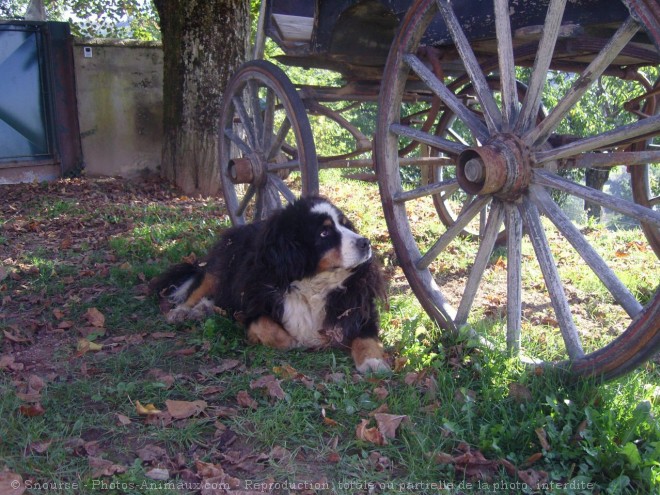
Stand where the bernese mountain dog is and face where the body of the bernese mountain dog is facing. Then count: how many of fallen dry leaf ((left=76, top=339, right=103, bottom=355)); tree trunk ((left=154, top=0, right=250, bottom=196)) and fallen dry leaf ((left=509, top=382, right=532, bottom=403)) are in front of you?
1

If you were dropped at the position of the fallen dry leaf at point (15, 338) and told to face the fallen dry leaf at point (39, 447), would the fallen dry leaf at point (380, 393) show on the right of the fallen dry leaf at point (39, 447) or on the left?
left

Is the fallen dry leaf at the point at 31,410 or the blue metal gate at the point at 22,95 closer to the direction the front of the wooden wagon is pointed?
the blue metal gate

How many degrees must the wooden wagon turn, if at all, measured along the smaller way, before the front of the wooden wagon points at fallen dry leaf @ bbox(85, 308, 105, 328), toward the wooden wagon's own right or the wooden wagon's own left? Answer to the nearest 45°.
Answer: approximately 45° to the wooden wagon's own left

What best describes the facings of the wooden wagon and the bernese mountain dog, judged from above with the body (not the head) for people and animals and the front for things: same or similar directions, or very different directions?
very different directions

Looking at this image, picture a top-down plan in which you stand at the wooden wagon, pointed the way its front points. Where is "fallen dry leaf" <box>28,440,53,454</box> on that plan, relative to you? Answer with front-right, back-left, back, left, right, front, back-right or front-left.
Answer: left

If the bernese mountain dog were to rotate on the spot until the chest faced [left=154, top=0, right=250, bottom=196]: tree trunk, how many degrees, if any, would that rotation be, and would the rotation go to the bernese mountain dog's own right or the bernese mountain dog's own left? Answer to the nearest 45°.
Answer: approximately 135° to the bernese mountain dog's own left

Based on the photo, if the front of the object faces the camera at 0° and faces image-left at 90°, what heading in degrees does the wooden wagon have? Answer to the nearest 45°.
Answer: approximately 135°

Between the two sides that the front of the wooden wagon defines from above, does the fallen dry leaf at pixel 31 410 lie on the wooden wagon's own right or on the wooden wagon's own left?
on the wooden wagon's own left

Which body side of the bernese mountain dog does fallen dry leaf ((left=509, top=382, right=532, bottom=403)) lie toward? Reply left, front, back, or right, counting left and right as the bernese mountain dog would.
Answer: front
